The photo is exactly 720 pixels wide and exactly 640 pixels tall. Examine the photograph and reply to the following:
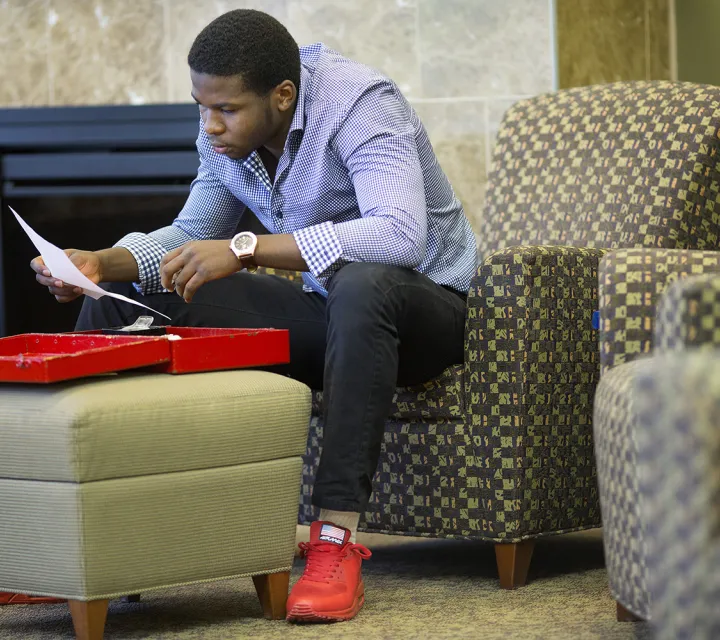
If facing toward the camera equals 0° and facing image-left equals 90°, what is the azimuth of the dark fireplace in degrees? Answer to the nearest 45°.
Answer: approximately 0°

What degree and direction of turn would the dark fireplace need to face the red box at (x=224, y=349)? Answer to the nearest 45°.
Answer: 0° — it already faces it

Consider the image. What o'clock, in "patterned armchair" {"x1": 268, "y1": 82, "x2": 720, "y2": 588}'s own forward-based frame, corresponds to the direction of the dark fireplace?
The dark fireplace is roughly at 3 o'clock from the patterned armchair.

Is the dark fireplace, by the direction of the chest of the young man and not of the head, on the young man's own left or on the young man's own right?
on the young man's own right

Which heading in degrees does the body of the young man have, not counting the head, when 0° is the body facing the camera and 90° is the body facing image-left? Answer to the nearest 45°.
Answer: approximately 45°

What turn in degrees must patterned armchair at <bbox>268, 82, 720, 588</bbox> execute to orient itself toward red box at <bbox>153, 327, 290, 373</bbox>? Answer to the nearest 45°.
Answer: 0° — it already faces it

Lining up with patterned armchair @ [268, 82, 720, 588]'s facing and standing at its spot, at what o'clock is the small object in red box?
The small object in red box is roughly at 1 o'clock from the patterned armchair.

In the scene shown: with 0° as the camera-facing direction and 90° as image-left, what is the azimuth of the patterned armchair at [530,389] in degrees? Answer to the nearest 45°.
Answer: approximately 45°
